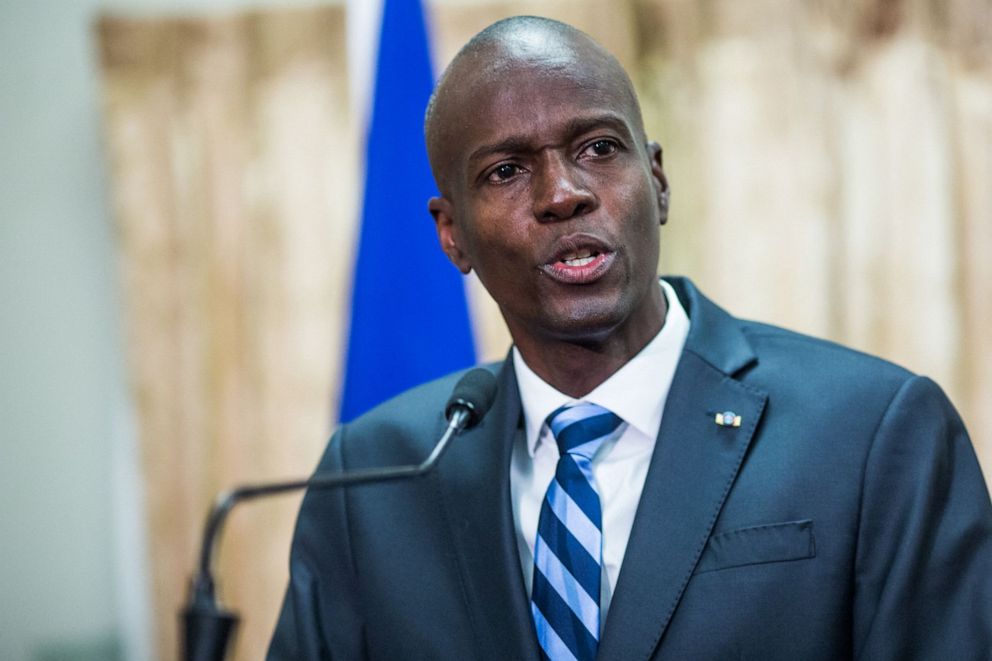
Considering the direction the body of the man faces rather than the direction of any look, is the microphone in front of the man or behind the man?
in front

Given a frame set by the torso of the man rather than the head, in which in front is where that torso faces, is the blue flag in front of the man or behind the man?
behind

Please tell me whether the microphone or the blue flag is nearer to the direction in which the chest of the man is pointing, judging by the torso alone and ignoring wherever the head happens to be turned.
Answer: the microphone

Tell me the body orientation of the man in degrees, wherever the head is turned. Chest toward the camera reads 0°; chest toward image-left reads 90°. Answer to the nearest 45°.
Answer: approximately 0°
